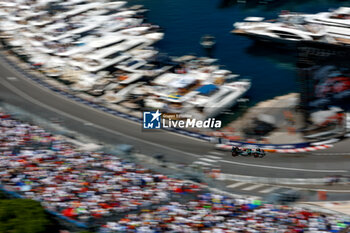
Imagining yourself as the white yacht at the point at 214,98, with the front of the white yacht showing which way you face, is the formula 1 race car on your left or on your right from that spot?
on your right

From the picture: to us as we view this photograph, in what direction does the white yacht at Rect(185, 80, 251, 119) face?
facing away from the viewer and to the right of the viewer
